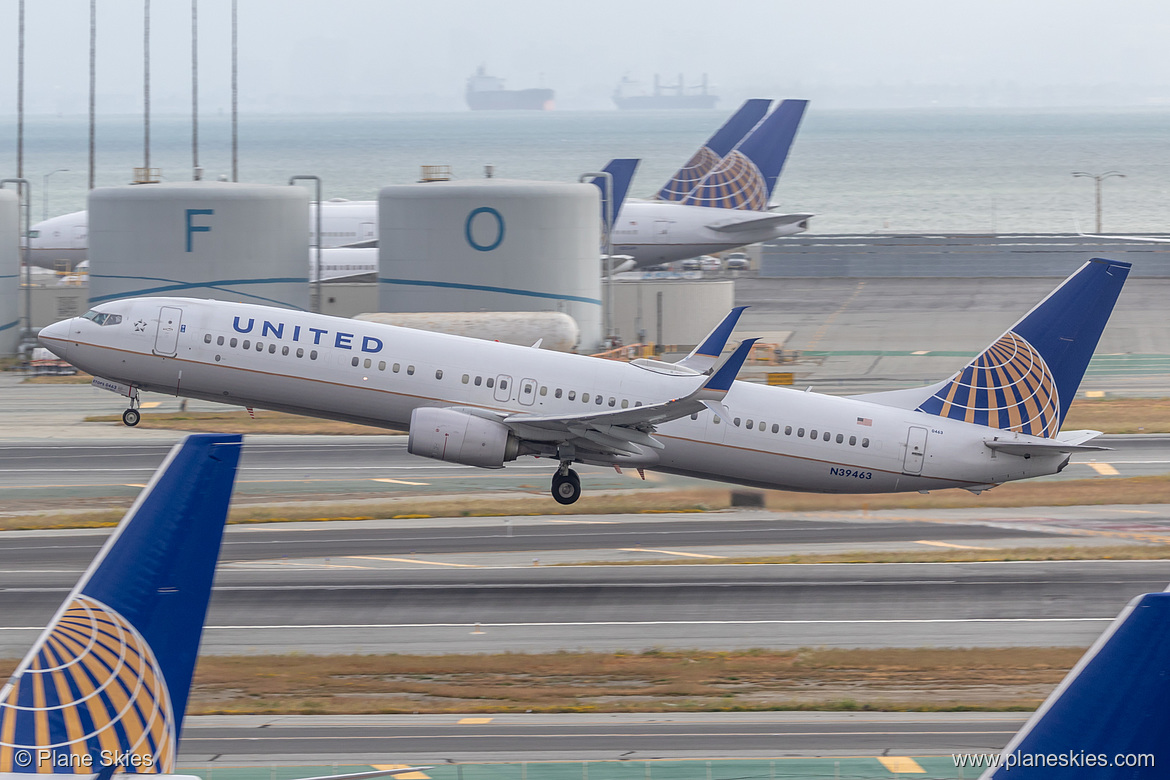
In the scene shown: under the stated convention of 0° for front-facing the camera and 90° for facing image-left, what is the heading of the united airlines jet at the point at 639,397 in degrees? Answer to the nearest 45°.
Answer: approximately 90°
